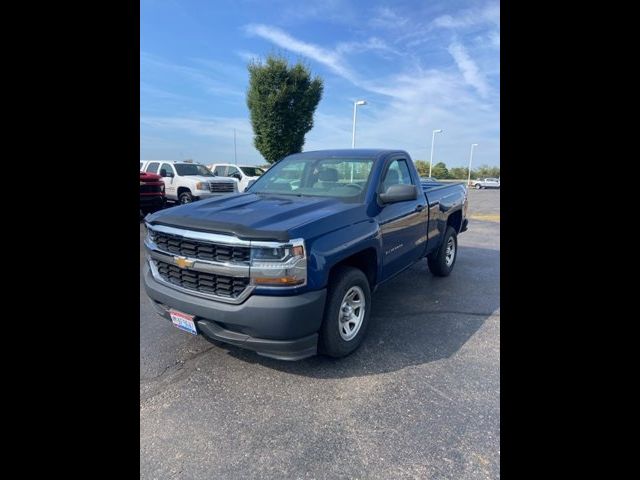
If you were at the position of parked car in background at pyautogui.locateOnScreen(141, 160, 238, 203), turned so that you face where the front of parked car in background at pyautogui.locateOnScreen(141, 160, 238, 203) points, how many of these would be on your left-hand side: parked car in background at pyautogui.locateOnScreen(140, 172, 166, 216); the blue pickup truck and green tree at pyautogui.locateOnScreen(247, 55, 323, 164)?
1

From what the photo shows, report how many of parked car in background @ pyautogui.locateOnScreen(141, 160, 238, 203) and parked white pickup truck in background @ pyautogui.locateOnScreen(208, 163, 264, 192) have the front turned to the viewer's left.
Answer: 0

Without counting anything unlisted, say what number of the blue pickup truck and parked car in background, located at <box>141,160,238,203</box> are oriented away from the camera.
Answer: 0

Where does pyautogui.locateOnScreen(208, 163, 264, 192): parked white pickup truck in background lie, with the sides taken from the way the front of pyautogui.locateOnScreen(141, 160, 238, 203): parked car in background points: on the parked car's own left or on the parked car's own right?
on the parked car's own left

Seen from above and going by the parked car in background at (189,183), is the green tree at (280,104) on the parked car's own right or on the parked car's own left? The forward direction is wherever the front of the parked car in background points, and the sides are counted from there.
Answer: on the parked car's own left

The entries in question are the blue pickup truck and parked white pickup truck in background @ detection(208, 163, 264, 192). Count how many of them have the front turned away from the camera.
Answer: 0

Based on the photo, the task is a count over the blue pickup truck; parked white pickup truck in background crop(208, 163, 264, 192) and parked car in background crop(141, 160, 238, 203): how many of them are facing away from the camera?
0

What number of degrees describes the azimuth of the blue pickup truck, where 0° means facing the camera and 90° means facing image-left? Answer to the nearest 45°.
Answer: approximately 45°

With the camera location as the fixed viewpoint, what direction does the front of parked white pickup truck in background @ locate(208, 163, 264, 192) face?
facing the viewer and to the right of the viewer

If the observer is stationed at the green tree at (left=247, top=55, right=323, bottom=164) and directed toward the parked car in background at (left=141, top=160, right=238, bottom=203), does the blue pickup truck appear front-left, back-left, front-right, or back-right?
front-left

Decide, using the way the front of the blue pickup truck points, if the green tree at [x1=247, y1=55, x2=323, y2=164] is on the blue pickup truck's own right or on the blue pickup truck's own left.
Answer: on the blue pickup truck's own right
